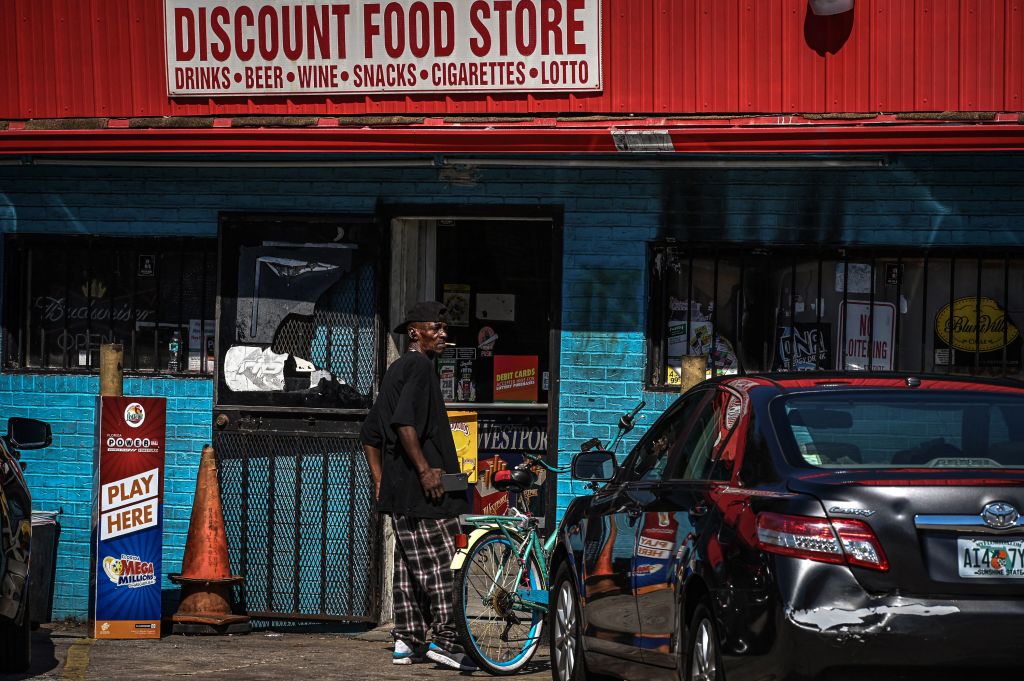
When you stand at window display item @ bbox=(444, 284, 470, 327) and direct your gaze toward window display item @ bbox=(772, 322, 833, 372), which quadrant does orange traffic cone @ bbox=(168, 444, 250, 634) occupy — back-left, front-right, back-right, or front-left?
back-right

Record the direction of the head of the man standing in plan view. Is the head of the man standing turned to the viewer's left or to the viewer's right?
to the viewer's right

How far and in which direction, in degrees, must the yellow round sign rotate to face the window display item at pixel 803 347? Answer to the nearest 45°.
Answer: approximately 90° to its right

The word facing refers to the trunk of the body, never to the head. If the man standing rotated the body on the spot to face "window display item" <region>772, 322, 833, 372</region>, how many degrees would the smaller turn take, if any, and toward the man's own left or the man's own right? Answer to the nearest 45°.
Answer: approximately 45° to the man's own left

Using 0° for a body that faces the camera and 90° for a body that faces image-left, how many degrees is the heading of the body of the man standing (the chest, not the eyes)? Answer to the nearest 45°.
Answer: approximately 270°

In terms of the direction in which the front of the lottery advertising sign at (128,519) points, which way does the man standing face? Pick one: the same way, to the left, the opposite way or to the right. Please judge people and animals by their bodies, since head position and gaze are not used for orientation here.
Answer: to the left

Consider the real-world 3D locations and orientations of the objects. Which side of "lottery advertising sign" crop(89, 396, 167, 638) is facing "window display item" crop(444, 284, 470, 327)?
left

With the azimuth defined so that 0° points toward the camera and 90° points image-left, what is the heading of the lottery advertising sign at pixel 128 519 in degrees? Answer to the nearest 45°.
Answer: approximately 0°

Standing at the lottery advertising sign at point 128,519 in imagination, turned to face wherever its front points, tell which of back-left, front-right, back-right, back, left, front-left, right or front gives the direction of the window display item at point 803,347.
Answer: left

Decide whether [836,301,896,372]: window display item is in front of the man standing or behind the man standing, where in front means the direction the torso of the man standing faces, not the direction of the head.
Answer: in front
